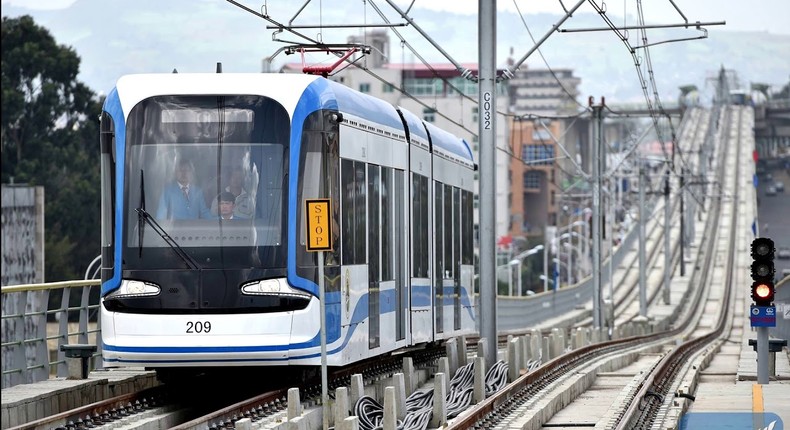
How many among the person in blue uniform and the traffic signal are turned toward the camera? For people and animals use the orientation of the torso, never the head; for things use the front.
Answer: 2

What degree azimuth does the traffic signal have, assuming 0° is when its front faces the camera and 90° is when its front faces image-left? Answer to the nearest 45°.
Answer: approximately 0°

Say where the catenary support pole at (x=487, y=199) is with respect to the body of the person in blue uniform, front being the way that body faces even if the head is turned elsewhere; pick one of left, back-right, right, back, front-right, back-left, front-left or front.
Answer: back-left

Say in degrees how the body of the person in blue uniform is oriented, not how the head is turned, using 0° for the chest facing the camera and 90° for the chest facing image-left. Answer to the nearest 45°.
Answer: approximately 0°

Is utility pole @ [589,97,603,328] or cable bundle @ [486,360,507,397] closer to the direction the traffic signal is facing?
the cable bundle
